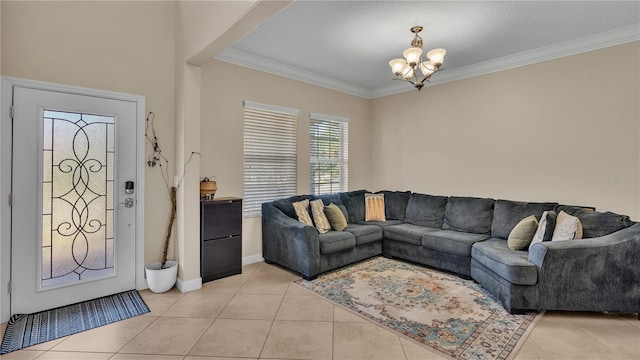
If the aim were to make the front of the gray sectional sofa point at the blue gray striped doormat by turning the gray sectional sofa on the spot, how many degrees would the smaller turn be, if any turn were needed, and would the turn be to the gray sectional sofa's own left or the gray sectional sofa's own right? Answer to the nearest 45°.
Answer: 0° — it already faces it

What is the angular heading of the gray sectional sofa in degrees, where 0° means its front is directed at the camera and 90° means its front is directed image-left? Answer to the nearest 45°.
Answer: approximately 45°

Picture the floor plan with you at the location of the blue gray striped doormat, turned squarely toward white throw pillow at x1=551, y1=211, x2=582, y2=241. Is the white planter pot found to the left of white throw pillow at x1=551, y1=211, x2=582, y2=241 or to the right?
left

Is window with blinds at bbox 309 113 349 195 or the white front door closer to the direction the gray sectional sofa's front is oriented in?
the white front door

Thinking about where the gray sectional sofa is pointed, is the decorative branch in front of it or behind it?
in front

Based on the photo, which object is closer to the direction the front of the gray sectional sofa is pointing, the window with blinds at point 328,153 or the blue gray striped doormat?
the blue gray striped doormat
